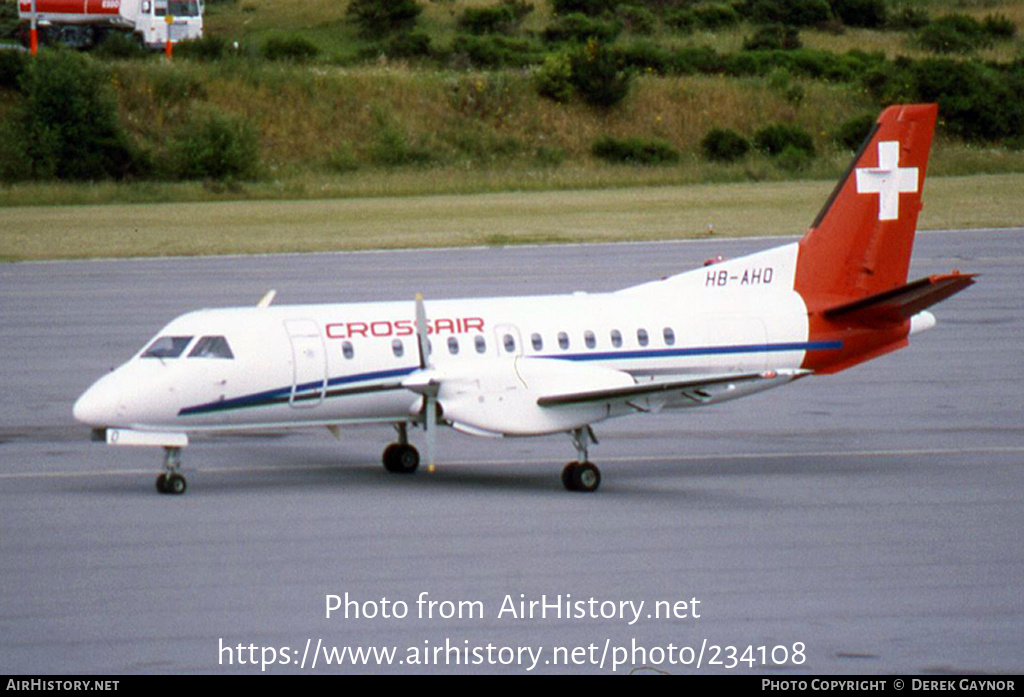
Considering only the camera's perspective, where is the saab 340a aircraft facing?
facing the viewer and to the left of the viewer
